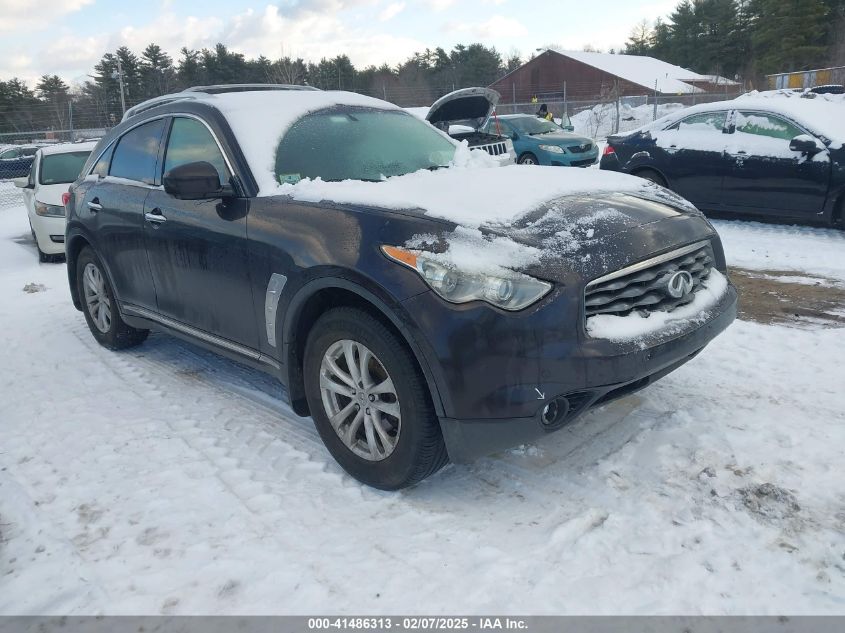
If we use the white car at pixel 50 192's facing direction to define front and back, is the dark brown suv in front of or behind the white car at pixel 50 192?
in front

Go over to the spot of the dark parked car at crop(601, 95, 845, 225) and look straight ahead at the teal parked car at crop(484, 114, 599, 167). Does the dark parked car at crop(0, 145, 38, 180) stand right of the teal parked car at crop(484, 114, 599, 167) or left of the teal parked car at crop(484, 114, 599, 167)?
left

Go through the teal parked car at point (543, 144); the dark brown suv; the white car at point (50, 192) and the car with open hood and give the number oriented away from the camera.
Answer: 0

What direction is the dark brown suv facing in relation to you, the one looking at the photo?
facing the viewer and to the right of the viewer

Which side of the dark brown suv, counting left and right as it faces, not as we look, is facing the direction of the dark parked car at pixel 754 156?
left
